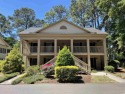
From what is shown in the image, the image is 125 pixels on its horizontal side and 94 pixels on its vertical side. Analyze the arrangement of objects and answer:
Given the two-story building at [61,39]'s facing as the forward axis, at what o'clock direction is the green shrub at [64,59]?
The green shrub is roughly at 12 o'clock from the two-story building.

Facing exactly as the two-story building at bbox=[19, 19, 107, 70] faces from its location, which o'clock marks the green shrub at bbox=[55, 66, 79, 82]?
The green shrub is roughly at 12 o'clock from the two-story building.

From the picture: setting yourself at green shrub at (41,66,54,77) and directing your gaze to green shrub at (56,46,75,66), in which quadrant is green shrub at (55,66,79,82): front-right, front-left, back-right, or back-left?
front-right

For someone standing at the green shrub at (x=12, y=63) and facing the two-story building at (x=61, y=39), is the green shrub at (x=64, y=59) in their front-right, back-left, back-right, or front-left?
front-right

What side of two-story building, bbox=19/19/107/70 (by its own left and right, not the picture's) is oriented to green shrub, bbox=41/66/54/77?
front

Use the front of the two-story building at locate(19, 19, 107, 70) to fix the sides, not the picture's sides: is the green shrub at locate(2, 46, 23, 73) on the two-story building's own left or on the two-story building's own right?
on the two-story building's own right

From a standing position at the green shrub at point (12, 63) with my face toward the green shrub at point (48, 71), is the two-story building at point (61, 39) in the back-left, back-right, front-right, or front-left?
front-left

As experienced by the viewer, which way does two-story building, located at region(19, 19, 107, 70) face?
facing the viewer

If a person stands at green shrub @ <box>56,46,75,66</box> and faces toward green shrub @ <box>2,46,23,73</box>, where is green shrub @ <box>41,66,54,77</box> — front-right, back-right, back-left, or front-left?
front-left
